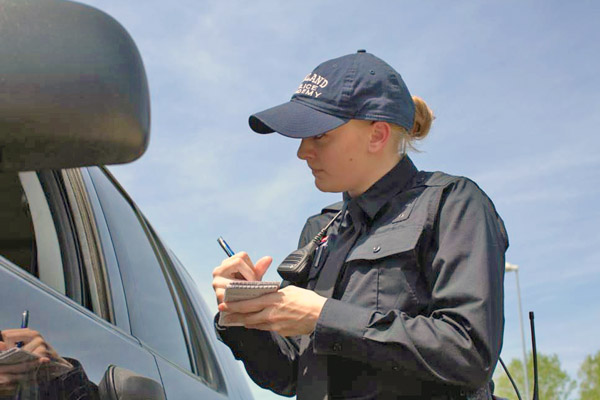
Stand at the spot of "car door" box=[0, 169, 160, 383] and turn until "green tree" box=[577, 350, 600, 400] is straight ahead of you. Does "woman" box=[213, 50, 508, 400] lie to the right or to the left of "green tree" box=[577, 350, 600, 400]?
right

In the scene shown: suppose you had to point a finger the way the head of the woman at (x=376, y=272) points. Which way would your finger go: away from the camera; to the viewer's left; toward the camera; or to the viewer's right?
to the viewer's left

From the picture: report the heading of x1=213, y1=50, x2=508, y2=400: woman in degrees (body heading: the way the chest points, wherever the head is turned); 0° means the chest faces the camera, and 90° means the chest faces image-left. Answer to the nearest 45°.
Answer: approximately 45°

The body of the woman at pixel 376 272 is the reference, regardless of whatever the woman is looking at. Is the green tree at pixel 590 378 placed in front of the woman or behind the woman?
behind

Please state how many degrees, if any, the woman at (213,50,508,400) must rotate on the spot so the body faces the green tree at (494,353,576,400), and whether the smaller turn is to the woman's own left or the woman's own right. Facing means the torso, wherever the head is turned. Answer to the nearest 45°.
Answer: approximately 135° to the woman's own right
